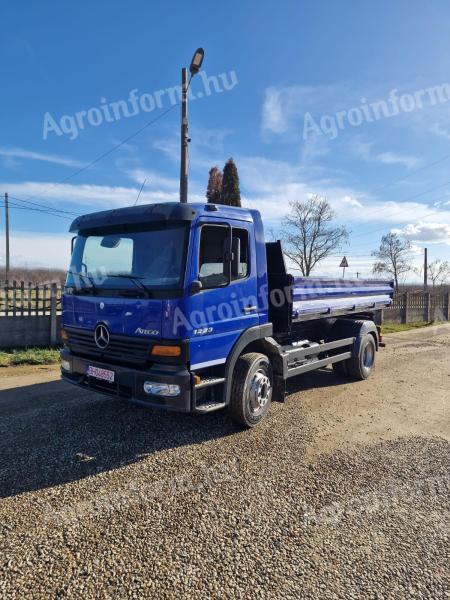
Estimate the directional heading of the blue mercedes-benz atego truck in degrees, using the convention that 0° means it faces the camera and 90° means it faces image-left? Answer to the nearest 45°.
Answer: approximately 45°

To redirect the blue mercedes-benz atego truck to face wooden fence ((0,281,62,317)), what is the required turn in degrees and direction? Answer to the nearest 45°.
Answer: approximately 90° to its right

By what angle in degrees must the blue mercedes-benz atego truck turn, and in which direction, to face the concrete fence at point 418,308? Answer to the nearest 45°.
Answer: approximately 180°

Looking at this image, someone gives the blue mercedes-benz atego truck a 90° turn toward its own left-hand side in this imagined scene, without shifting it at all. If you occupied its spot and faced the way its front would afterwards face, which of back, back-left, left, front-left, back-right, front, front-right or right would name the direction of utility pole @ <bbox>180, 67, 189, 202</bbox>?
back-left
